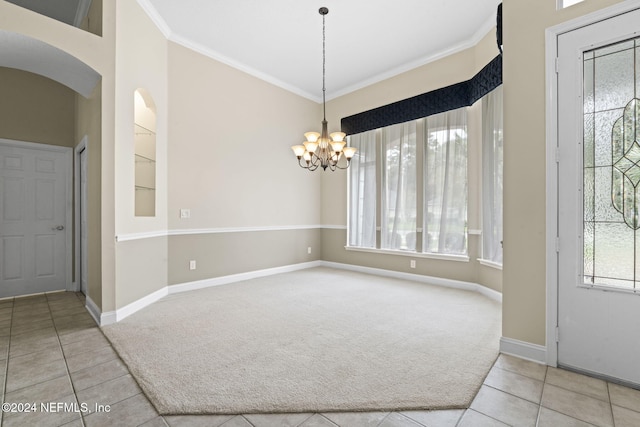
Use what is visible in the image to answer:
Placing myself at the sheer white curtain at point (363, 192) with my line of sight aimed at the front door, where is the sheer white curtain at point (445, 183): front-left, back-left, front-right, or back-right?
front-left

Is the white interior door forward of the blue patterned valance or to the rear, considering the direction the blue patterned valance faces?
forward

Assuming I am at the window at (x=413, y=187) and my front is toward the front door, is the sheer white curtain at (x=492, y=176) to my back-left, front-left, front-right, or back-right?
front-left

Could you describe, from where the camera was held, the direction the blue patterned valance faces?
facing the viewer and to the left of the viewer
